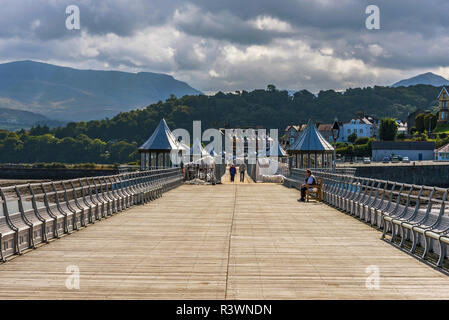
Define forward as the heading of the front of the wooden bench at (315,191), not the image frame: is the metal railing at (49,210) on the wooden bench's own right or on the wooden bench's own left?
on the wooden bench's own left

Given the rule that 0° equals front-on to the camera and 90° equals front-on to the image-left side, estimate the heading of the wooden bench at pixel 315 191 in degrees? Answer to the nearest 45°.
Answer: approximately 90°

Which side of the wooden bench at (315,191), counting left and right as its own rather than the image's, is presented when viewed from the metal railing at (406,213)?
left

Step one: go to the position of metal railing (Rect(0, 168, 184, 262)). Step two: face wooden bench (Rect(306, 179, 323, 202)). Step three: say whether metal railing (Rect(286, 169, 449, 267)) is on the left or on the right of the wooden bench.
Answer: right
